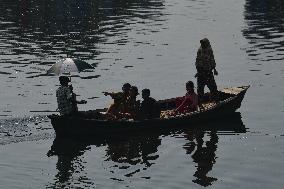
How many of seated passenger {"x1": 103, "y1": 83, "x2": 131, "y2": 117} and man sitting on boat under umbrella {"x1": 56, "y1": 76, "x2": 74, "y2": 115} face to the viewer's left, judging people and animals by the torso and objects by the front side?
1

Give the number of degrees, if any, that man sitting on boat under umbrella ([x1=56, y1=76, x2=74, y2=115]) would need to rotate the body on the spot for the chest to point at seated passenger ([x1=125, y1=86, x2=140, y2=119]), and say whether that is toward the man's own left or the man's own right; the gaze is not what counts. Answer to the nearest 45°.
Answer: approximately 45° to the man's own right

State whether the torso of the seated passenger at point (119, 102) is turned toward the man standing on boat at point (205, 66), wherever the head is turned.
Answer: no

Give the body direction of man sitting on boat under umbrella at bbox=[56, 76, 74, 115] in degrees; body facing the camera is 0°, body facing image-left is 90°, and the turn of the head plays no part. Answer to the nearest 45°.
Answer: approximately 225°

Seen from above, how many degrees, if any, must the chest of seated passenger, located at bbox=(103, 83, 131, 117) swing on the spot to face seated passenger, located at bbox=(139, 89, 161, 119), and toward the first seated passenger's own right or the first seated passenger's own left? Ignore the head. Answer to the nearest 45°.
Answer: approximately 180°

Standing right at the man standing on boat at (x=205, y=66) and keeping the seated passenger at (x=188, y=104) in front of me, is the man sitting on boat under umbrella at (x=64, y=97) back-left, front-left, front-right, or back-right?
front-right

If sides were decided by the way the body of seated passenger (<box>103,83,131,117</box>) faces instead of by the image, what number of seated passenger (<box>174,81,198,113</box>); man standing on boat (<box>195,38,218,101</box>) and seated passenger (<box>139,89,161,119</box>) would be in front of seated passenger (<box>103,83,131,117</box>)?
0

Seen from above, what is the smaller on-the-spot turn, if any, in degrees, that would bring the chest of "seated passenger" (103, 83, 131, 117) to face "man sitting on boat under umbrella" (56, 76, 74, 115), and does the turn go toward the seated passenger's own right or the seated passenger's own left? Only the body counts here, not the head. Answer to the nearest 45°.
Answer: approximately 45° to the seated passenger's own left

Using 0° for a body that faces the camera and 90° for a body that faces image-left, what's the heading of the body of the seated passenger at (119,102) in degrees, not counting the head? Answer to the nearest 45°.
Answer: approximately 90°

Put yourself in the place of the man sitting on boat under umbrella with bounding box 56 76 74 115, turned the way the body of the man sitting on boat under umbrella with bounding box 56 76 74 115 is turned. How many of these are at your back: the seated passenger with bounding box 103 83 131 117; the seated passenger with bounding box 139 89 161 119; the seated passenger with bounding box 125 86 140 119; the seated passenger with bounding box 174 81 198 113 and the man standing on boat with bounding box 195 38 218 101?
0

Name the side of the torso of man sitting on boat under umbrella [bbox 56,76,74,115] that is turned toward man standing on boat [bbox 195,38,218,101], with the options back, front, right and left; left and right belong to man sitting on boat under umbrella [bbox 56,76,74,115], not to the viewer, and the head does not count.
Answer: front
